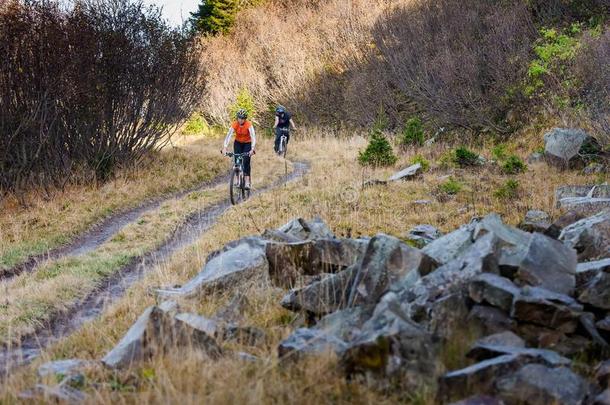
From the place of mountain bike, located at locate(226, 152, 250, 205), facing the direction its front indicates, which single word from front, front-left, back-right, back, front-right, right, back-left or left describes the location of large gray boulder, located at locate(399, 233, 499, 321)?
front

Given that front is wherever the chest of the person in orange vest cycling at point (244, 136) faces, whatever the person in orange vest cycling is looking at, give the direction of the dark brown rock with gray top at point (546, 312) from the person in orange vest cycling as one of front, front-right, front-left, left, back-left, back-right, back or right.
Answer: front

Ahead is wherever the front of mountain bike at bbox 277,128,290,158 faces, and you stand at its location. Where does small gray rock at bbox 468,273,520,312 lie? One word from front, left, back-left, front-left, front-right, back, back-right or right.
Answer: front

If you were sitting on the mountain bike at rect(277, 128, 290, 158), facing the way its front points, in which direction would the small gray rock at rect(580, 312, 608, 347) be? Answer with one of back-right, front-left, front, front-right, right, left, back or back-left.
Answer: front

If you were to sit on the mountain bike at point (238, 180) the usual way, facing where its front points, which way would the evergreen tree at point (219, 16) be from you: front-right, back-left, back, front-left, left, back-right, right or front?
back

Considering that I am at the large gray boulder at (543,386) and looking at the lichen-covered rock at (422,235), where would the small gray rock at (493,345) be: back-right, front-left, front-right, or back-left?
front-left

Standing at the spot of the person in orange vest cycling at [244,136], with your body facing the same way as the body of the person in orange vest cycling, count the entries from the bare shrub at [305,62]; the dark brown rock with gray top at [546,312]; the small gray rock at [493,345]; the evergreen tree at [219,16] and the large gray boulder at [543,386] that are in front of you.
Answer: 3

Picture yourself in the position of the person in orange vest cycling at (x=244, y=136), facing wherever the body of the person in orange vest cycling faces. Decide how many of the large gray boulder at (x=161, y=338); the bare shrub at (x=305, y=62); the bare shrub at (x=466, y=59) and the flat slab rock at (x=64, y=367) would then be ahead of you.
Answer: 2

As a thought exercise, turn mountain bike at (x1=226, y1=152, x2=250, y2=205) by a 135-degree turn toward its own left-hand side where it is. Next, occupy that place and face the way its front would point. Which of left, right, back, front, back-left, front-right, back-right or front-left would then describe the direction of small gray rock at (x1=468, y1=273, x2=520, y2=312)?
back-right

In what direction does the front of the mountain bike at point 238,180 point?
toward the camera

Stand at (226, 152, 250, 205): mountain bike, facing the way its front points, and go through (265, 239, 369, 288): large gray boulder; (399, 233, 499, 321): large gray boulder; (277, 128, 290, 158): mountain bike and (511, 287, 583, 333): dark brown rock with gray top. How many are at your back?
1

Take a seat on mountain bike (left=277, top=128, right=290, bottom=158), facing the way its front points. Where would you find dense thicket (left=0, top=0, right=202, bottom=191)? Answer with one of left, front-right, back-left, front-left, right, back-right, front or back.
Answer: front-right

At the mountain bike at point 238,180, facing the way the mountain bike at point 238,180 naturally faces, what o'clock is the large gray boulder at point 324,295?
The large gray boulder is roughly at 12 o'clock from the mountain bike.

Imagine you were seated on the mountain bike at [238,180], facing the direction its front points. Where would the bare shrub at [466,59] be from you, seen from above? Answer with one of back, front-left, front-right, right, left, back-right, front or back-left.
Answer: back-left

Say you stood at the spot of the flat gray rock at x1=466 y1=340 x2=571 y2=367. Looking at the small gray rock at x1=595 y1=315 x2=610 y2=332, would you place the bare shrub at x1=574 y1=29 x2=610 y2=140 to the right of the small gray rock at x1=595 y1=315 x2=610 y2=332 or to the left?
left

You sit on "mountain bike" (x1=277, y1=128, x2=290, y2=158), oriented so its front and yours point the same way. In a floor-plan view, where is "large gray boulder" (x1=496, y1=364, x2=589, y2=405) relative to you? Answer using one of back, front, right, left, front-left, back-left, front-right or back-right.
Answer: front

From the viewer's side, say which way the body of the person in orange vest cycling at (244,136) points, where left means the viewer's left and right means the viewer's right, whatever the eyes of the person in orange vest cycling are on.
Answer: facing the viewer

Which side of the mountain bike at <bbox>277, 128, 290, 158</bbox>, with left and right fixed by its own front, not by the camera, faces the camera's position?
front

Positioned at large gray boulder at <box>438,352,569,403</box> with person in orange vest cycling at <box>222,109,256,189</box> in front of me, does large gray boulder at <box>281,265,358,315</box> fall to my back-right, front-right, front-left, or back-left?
front-left
